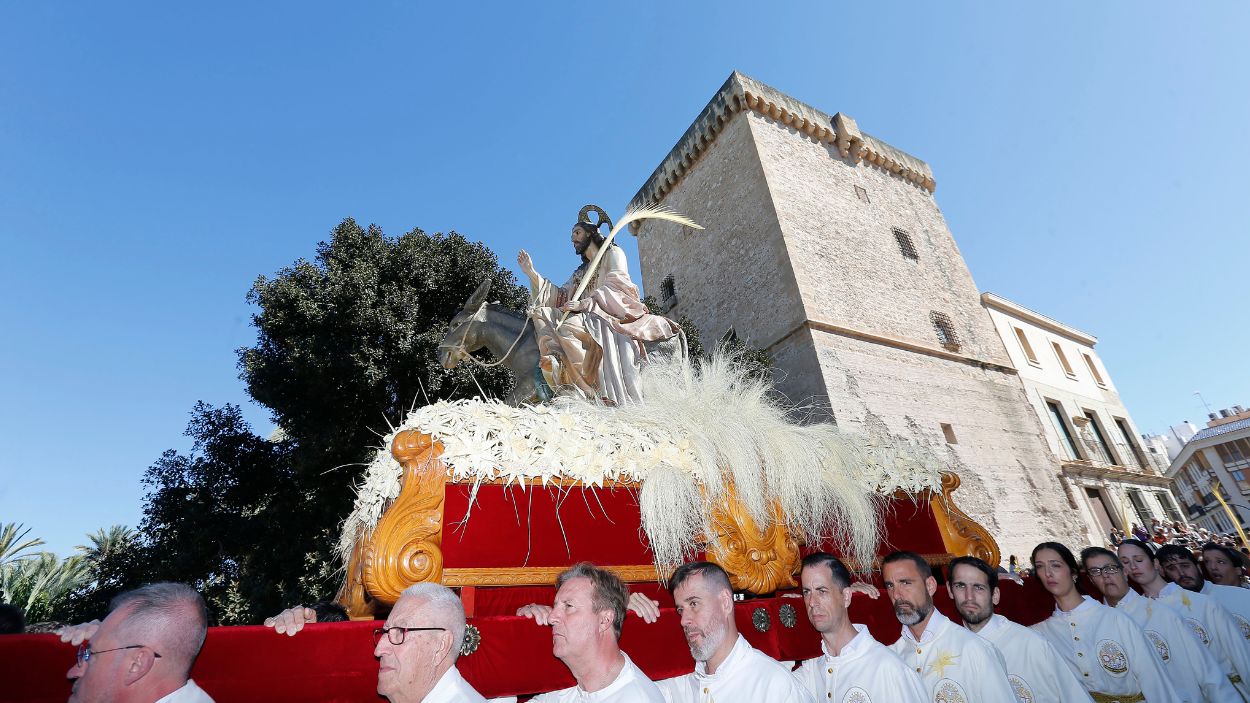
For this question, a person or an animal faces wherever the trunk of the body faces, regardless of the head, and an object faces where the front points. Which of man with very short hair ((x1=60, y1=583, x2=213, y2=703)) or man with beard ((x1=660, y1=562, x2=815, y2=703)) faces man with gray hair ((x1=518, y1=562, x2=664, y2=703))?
the man with beard

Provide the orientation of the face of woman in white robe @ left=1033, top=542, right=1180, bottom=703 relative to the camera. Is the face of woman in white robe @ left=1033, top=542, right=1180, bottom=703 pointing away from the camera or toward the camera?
toward the camera

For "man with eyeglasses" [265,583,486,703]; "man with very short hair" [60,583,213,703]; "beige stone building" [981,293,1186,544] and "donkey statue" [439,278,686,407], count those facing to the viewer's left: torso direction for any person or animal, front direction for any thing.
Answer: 3

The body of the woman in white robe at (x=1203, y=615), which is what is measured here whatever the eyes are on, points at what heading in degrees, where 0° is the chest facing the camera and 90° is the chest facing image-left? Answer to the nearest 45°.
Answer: approximately 45°

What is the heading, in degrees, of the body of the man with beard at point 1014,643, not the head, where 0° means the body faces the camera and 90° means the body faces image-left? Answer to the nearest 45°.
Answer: approximately 45°

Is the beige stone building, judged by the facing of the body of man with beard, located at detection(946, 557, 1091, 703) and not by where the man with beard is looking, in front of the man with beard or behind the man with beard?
behind

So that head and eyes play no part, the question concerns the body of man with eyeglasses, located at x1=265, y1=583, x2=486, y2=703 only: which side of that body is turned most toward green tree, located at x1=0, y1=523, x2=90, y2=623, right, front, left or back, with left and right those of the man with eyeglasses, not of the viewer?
right

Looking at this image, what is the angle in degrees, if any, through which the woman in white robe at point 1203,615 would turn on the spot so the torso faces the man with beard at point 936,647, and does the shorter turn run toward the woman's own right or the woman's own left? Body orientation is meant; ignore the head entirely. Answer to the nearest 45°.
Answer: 0° — they already face them

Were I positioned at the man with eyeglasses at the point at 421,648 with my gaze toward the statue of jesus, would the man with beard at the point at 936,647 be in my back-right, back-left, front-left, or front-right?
front-right

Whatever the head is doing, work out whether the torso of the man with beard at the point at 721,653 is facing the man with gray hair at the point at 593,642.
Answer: yes

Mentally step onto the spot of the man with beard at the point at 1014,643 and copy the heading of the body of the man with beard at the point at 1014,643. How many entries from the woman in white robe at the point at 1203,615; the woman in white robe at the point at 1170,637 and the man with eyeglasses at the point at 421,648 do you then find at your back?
2

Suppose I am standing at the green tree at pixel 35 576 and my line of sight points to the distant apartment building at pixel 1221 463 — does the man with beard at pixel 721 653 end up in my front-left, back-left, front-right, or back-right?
front-right

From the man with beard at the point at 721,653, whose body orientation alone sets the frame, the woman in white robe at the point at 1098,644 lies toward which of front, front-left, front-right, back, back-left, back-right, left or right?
back

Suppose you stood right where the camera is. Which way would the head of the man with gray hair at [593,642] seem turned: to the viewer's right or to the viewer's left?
to the viewer's left
